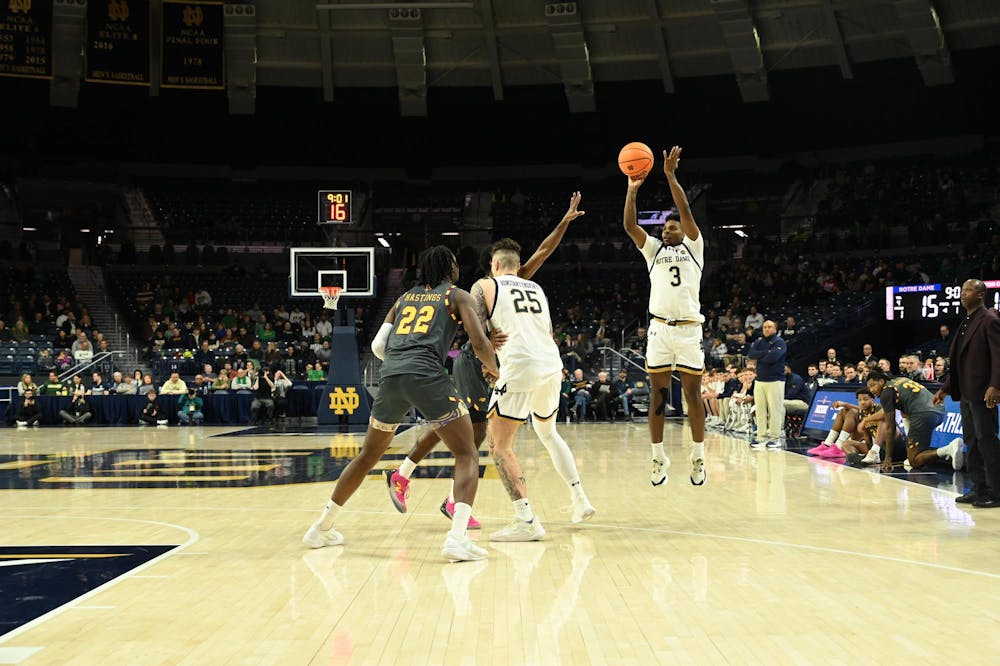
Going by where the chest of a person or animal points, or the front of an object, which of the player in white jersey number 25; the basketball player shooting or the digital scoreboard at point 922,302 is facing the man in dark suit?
the digital scoreboard

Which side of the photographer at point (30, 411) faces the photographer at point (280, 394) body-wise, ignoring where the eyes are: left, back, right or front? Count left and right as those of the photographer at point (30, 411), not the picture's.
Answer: left

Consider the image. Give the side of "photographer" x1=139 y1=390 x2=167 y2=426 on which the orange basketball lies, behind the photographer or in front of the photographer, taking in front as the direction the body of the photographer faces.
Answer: in front

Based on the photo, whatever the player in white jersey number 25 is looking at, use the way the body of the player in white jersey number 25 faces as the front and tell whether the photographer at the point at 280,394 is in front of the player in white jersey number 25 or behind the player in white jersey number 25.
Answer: in front
